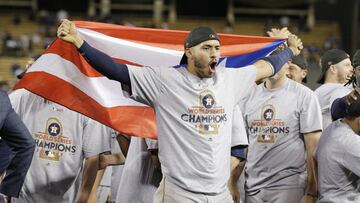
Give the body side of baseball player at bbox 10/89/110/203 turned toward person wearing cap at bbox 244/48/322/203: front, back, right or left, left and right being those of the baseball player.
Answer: left

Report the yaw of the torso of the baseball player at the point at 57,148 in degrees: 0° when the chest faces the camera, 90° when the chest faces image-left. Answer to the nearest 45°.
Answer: approximately 0°
